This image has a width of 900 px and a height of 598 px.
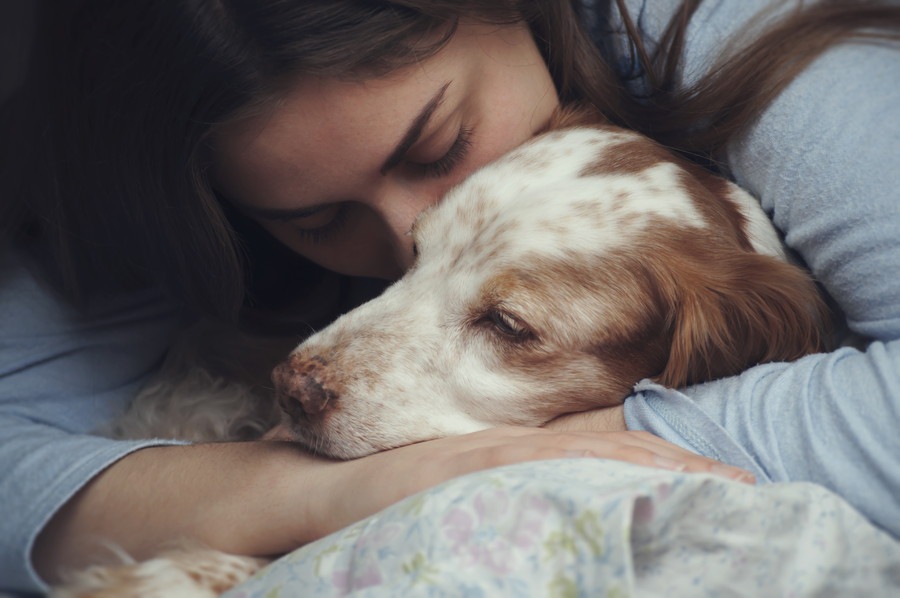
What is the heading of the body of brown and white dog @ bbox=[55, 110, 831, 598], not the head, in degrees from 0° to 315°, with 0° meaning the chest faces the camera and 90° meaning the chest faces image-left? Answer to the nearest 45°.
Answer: approximately 45°
